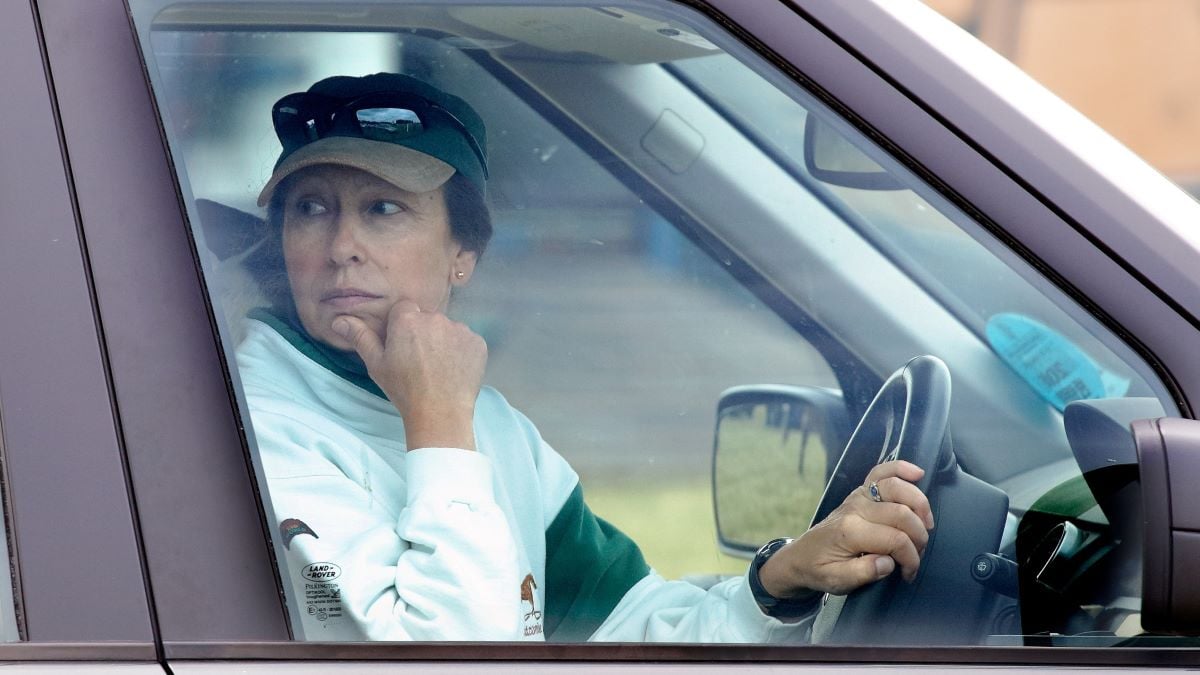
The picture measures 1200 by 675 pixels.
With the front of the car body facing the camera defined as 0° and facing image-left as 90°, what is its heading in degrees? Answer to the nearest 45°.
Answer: approximately 270°

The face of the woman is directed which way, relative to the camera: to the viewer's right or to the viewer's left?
to the viewer's left
